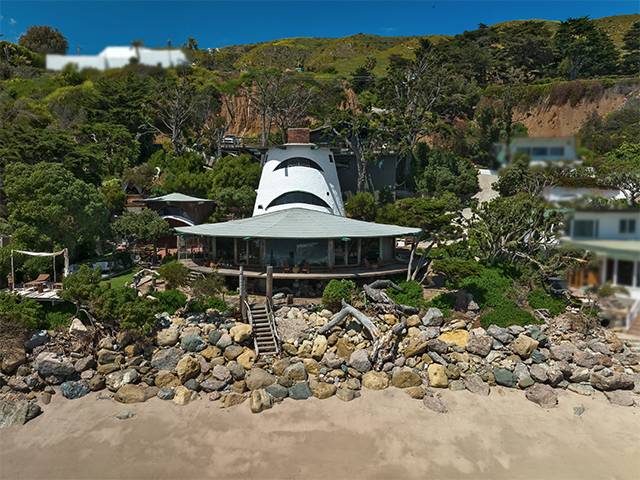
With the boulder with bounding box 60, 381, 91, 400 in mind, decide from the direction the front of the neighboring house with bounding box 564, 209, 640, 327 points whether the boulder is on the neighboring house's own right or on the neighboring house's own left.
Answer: on the neighboring house's own right

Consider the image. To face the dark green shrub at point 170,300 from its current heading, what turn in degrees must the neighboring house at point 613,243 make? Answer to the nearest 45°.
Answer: approximately 135° to its right

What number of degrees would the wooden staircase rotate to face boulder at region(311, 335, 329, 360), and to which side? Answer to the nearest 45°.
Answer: approximately 45° to its left

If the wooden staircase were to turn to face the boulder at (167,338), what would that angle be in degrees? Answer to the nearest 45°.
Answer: approximately 90° to its right

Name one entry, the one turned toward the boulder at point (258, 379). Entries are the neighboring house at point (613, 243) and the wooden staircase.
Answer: the wooden staircase

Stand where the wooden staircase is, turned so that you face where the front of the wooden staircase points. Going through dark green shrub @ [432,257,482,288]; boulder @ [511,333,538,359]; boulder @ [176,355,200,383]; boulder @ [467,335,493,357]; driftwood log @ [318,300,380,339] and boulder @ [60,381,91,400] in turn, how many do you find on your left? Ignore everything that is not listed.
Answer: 4

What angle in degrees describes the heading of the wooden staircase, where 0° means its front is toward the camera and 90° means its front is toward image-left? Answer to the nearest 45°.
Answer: approximately 0°

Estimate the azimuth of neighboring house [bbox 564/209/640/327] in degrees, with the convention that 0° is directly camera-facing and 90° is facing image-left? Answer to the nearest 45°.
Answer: approximately 0°

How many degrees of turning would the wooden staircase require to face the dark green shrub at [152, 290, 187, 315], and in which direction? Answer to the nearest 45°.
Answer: approximately 135° to its right

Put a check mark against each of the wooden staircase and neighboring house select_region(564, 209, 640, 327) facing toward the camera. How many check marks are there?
2
